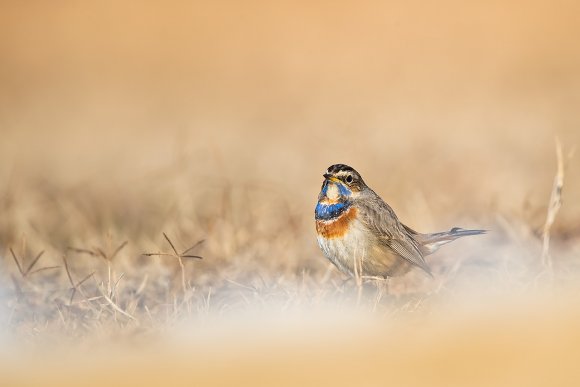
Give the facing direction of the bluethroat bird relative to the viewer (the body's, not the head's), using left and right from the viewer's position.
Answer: facing the viewer and to the left of the viewer
